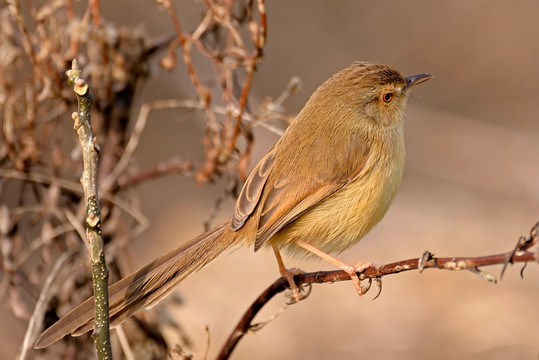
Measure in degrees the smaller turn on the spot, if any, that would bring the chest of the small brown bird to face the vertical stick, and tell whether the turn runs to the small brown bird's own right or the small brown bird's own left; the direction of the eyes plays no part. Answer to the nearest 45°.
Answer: approximately 135° to the small brown bird's own right

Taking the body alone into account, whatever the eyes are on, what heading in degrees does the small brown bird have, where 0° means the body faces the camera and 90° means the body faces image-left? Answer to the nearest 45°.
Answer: approximately 270°
